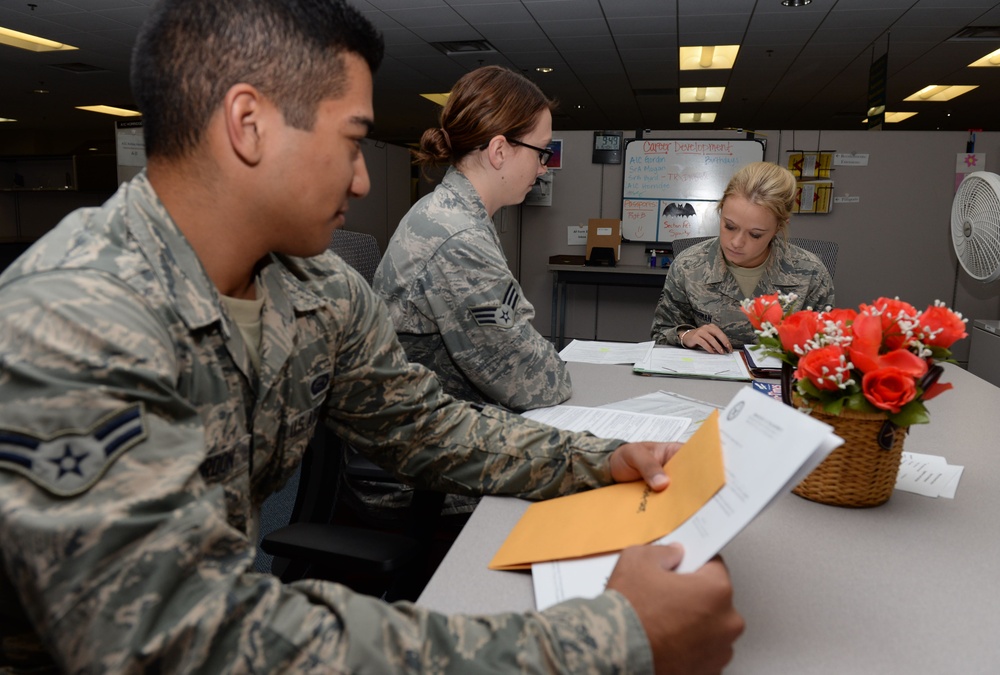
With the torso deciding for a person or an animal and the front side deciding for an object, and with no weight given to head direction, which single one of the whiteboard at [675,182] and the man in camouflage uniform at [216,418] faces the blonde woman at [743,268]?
the whiteboard

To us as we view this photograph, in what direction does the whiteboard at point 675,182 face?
facing the viewer

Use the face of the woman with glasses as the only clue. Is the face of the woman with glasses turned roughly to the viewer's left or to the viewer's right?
to the viewer's right

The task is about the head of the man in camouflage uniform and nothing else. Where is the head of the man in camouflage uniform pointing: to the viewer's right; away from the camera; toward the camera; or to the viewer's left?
to the viewer's right

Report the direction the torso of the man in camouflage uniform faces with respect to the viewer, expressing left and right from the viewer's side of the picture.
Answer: facing the viewer and to the right of the viewer

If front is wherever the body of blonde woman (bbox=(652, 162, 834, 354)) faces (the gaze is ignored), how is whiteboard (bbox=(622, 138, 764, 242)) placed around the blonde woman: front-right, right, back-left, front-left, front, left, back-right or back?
back

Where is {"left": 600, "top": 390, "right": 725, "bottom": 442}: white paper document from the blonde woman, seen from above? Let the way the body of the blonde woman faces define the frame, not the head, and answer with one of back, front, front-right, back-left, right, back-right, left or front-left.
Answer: front

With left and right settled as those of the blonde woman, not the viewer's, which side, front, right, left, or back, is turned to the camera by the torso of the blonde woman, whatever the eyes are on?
front

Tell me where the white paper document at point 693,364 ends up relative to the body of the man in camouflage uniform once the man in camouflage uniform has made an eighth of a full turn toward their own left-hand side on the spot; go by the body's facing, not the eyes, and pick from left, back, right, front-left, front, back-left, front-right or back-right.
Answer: front-left

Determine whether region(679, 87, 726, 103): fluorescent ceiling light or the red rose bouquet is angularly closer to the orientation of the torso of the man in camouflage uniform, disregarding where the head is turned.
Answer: the red rose bouquet

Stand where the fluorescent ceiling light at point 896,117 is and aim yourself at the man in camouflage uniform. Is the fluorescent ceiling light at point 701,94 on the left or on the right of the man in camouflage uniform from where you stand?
right

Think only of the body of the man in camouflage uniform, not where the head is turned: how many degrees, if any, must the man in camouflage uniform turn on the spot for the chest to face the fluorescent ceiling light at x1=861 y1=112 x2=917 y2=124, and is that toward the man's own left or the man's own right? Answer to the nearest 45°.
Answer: approximately 90° to the man's own left

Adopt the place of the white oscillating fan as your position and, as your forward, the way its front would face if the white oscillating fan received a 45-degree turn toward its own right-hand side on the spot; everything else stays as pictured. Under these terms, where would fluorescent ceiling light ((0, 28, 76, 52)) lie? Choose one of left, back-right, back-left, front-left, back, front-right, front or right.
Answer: front
